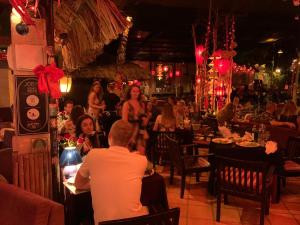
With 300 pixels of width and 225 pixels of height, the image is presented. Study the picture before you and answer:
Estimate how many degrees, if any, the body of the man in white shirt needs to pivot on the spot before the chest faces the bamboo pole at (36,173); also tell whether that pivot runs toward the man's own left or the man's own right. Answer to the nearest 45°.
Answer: approximately 45° to the man's own left

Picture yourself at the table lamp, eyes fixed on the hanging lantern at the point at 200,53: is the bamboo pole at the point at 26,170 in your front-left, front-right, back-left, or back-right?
back-left

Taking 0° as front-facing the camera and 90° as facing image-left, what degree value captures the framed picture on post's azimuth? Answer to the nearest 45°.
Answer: approximately 0°

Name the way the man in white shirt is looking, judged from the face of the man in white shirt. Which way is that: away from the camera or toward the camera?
away from the camera

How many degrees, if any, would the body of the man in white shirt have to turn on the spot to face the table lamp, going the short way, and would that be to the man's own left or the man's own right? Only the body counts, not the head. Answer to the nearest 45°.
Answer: approximately 45° to the man's own left

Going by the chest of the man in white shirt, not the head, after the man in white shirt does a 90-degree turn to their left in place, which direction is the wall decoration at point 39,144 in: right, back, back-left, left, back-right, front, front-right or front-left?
front-right

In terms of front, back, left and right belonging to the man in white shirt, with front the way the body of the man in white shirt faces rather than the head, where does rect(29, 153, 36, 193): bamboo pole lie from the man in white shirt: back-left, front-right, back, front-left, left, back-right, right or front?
front-left

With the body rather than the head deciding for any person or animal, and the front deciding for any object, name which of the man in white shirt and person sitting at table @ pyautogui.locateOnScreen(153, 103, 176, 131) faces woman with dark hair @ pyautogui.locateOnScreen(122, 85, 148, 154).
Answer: the man in white shirt

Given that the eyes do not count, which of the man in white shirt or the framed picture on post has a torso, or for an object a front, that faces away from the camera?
the man in white shirt

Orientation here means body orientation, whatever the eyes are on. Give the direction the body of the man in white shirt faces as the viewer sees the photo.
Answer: away from the camera
